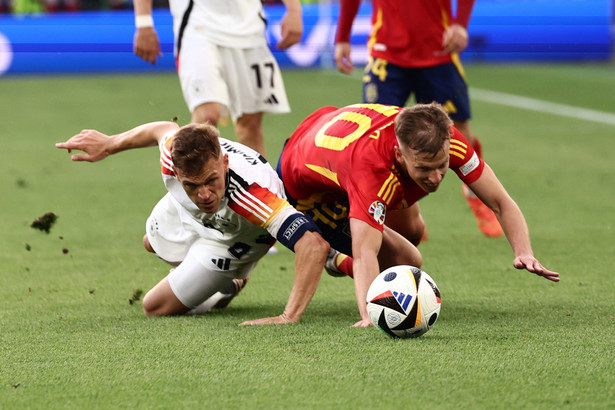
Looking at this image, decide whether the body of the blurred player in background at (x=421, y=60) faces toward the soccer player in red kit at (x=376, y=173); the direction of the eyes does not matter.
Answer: yes

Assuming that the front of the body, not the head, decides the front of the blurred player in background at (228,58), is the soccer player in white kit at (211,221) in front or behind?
in front

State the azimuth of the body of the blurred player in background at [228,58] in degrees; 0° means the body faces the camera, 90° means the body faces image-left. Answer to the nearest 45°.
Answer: approximately 0°

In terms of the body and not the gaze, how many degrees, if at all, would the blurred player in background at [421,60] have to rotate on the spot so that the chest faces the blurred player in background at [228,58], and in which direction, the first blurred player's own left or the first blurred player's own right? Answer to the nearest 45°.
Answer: approximately 90° to the first blurred player's own right

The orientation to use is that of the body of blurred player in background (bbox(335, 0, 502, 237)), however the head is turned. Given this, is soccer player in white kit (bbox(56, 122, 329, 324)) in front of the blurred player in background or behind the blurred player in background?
in front

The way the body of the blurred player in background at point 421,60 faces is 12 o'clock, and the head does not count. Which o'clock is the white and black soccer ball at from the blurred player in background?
The white and black soccer ball is roughly at 12 o'clock from the blurred player in background.

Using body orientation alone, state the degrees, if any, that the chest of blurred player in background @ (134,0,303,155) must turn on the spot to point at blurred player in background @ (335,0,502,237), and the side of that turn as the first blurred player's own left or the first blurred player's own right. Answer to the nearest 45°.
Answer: approximately 90° to the first blurred player's own left

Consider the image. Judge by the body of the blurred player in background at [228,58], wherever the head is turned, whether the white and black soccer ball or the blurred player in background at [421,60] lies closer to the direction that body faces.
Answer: the white and black soccer ball

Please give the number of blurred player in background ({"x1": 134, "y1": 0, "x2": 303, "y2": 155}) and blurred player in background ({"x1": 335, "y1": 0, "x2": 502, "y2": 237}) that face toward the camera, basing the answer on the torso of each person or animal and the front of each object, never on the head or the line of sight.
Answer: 2

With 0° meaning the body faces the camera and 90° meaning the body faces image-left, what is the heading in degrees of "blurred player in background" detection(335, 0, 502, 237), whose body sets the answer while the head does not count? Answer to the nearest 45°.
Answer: approximately 0°

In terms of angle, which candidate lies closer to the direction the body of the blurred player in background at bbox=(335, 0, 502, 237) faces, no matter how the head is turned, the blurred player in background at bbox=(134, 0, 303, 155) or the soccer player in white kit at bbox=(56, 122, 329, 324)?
the soccer player in white kit

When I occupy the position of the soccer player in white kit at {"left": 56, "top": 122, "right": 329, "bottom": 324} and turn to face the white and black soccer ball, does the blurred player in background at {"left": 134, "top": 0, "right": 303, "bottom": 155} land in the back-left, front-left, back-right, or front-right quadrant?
back-left
